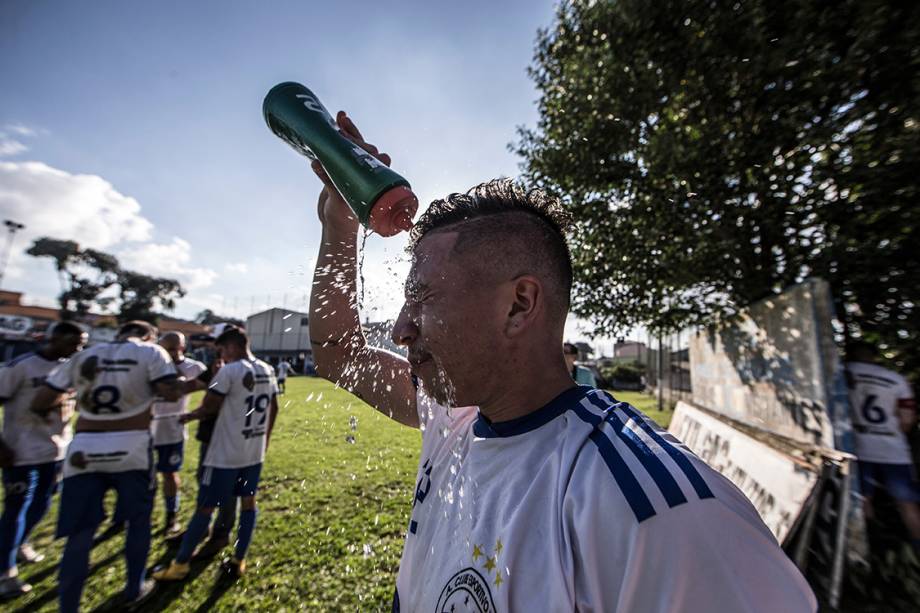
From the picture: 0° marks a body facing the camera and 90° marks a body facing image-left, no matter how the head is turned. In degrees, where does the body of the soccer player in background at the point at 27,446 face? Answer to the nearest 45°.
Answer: approximately 270°

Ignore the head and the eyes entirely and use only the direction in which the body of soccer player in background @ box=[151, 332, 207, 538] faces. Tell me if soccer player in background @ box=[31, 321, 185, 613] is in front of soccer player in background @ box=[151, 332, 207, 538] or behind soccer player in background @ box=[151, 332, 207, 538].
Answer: in front

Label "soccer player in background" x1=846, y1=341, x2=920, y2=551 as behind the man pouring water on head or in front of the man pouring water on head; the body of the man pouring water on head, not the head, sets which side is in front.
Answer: behind
